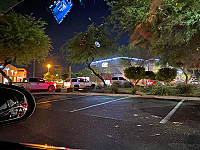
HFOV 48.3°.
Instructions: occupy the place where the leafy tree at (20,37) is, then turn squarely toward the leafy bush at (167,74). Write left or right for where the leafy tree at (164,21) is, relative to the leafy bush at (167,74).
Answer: right

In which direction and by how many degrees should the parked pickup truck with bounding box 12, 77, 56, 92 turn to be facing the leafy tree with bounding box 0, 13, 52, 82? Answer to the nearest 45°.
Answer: approximately 90° to its right

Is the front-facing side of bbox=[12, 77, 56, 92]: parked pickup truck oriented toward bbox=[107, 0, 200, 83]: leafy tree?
yes

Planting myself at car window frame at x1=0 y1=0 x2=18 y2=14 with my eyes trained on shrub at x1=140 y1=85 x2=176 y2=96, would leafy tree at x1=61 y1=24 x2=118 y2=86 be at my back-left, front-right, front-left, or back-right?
front-left

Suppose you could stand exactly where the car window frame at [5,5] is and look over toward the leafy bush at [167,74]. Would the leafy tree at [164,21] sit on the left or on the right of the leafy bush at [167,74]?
right
